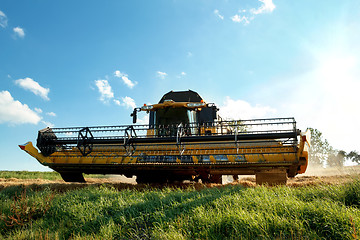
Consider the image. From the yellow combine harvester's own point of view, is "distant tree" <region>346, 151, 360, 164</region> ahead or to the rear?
to the rear

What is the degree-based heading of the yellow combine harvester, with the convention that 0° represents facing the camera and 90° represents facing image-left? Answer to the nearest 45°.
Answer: approximately 0°
